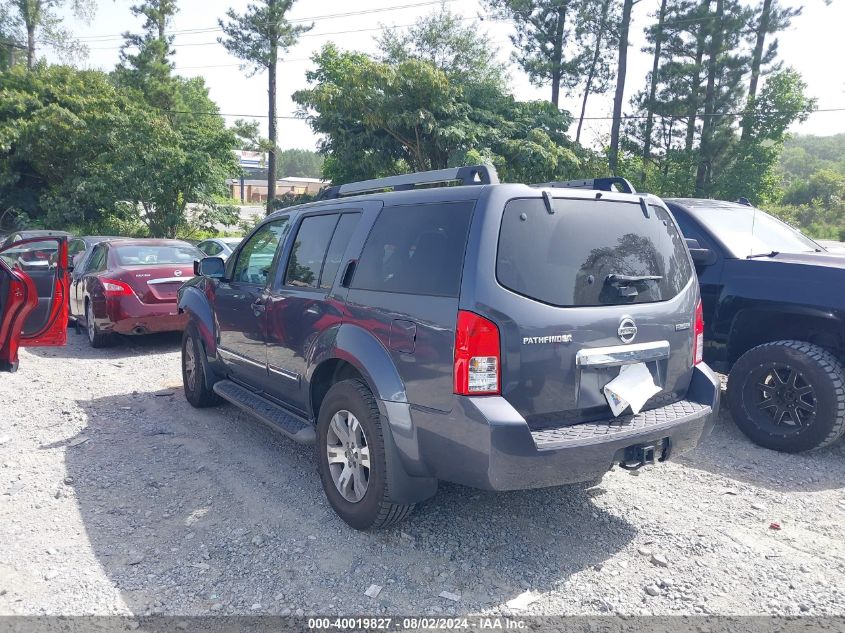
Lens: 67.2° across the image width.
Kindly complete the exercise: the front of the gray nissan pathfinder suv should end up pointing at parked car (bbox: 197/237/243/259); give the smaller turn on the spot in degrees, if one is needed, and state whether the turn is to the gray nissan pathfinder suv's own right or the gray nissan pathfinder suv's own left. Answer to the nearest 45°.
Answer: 0° — it already faces it

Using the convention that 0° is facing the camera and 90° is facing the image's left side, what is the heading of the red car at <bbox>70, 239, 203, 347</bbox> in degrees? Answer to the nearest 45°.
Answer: approximately 135°

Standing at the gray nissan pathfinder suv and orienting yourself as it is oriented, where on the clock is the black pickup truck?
The black pickup truck is roughly at 3 o'clock from the gray nissan pathfinder suv.

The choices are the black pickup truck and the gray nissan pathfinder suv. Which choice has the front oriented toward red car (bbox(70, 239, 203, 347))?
the gray nissan pathfinder suv

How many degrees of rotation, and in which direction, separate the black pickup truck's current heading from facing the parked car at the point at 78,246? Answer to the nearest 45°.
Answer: approximately 135° to its right

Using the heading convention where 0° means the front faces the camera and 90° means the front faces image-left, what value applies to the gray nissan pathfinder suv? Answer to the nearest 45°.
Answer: approximately 135°

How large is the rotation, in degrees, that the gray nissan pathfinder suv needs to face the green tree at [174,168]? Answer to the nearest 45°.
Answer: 0° — it already faces it

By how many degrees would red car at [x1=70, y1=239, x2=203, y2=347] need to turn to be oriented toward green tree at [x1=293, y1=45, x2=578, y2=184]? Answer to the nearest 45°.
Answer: approximately 90° to its right
